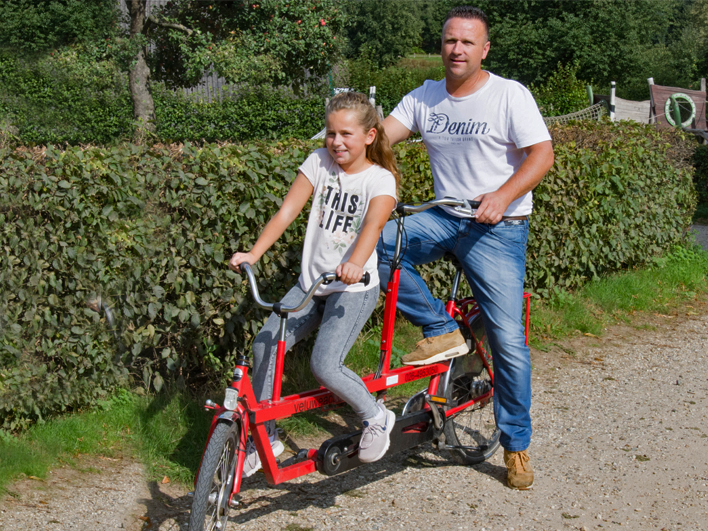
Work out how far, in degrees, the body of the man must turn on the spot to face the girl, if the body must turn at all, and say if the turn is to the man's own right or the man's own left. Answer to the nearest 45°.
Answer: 0° — they already face them

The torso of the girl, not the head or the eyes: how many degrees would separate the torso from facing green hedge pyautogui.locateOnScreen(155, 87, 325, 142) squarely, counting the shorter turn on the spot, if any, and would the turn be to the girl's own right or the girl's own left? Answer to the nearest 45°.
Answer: approximately 135° to the girl's own right

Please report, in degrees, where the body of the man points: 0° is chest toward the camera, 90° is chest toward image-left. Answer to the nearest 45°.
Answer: approximately 45°

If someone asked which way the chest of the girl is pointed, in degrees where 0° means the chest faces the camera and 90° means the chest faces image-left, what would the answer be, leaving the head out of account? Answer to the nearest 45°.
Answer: approximately 45°

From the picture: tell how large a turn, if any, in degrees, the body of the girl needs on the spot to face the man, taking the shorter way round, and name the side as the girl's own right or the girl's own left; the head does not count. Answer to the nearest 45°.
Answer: approximately 180°

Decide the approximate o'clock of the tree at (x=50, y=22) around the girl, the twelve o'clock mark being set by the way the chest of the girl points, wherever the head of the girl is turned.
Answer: The tree is roughly at 4 o'clock from the girl.

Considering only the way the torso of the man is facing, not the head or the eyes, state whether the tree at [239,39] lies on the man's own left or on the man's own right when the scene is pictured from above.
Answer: on the man's own right

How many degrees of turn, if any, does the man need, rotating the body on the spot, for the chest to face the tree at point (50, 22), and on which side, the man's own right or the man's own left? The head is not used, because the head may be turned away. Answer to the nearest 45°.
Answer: approximately 90° to the man's own right

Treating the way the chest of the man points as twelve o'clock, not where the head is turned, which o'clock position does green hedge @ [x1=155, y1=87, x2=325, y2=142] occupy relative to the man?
The green hedge is roughly at 4 o'clock from the man.
